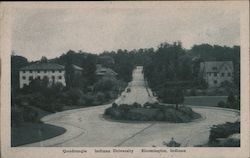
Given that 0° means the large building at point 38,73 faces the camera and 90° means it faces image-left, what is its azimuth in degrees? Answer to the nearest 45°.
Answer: approximately 0°

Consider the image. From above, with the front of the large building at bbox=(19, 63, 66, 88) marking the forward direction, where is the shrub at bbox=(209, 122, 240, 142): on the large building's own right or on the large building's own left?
on the large building's own left

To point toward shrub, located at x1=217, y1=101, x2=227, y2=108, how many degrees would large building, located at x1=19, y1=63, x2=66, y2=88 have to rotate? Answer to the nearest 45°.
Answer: approximately 90° to its left

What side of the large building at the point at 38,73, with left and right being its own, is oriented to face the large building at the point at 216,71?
left
